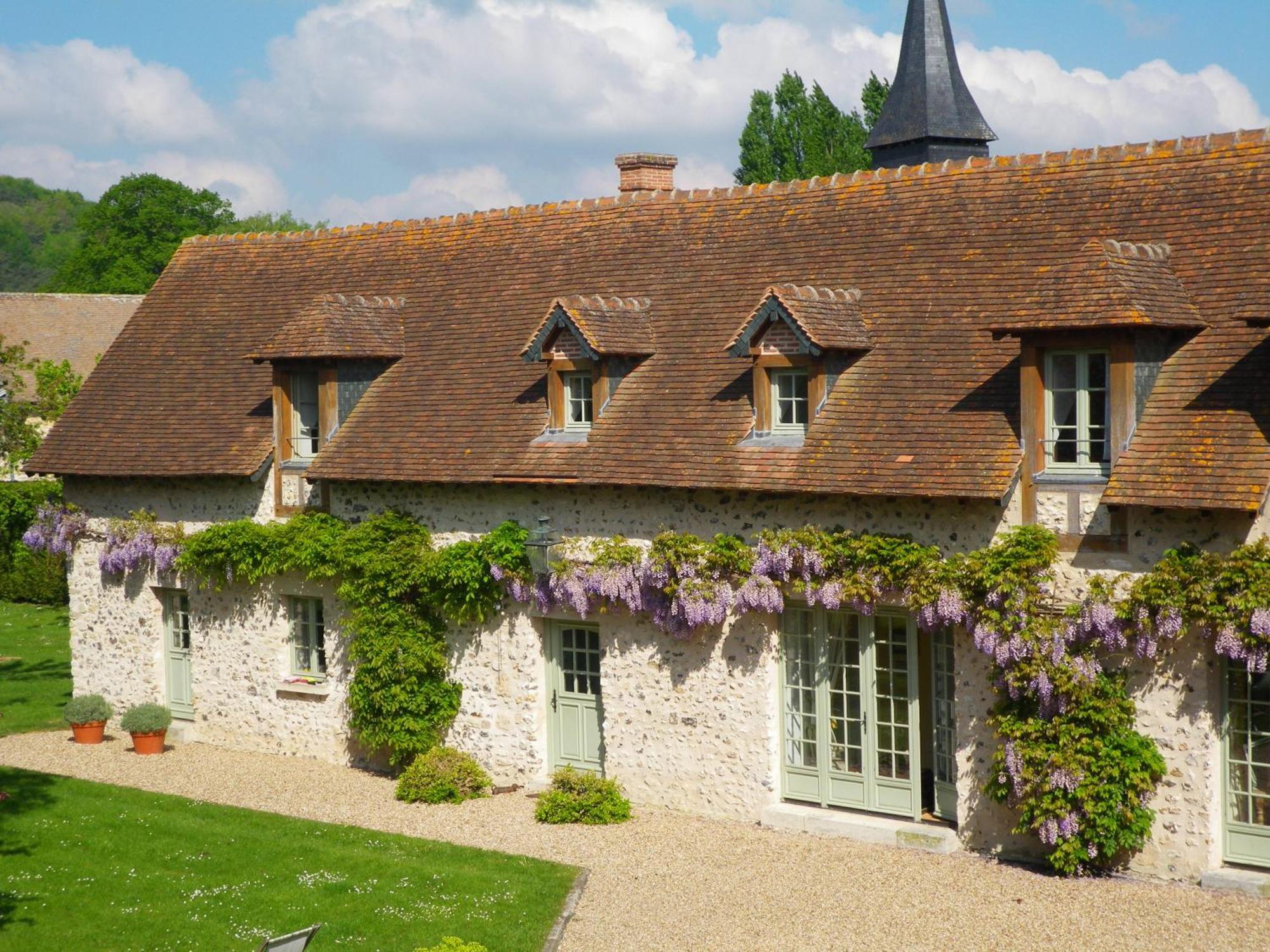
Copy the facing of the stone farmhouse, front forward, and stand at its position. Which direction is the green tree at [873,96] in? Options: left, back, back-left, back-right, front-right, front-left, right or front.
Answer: back-right

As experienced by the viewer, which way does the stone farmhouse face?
facing the viewer and to the left of the viewer

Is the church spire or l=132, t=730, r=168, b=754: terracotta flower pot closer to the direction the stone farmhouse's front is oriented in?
the terracotta flower pot

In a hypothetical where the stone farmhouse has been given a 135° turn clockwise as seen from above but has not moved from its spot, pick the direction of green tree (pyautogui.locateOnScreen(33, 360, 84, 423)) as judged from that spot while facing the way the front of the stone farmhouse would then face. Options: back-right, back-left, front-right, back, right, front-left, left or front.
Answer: front-left

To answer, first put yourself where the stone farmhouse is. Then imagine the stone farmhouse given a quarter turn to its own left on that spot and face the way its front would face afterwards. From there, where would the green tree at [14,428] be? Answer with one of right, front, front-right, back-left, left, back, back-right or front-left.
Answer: back

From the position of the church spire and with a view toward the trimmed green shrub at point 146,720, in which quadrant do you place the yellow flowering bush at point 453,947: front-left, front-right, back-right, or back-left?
front-left

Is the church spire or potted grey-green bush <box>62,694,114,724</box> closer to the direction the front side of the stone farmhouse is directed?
the potted grey-green bush

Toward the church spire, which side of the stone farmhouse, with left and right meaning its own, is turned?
back
